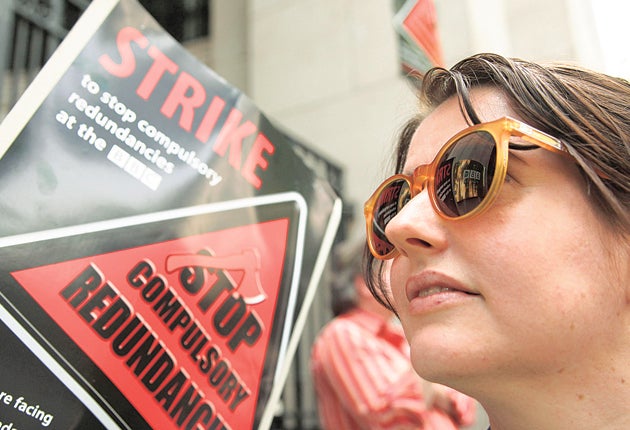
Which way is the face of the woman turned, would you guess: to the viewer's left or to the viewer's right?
to the viewer's left

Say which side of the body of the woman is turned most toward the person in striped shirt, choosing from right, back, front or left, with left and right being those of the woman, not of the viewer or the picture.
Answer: right
